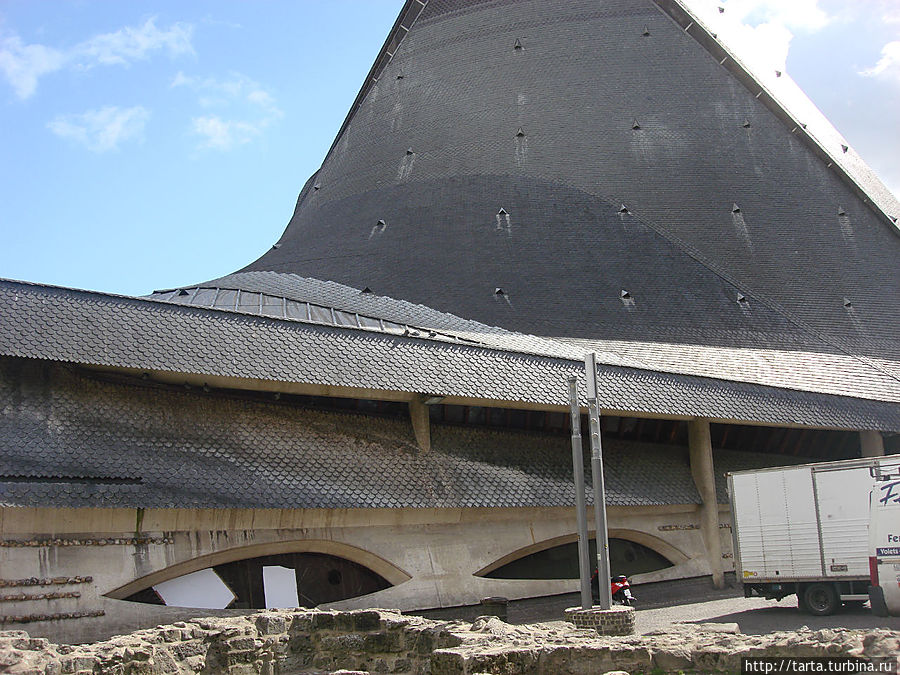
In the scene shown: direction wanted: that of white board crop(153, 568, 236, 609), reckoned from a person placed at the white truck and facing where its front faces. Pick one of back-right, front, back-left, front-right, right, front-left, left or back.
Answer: back

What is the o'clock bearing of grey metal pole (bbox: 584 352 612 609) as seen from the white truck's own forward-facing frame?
The grey metal pole is roughly at 5 o'clock from the white truck.

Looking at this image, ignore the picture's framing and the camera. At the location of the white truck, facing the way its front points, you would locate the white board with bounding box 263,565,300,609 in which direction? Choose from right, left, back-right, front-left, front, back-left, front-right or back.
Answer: back

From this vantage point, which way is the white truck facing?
to the viewer's right
